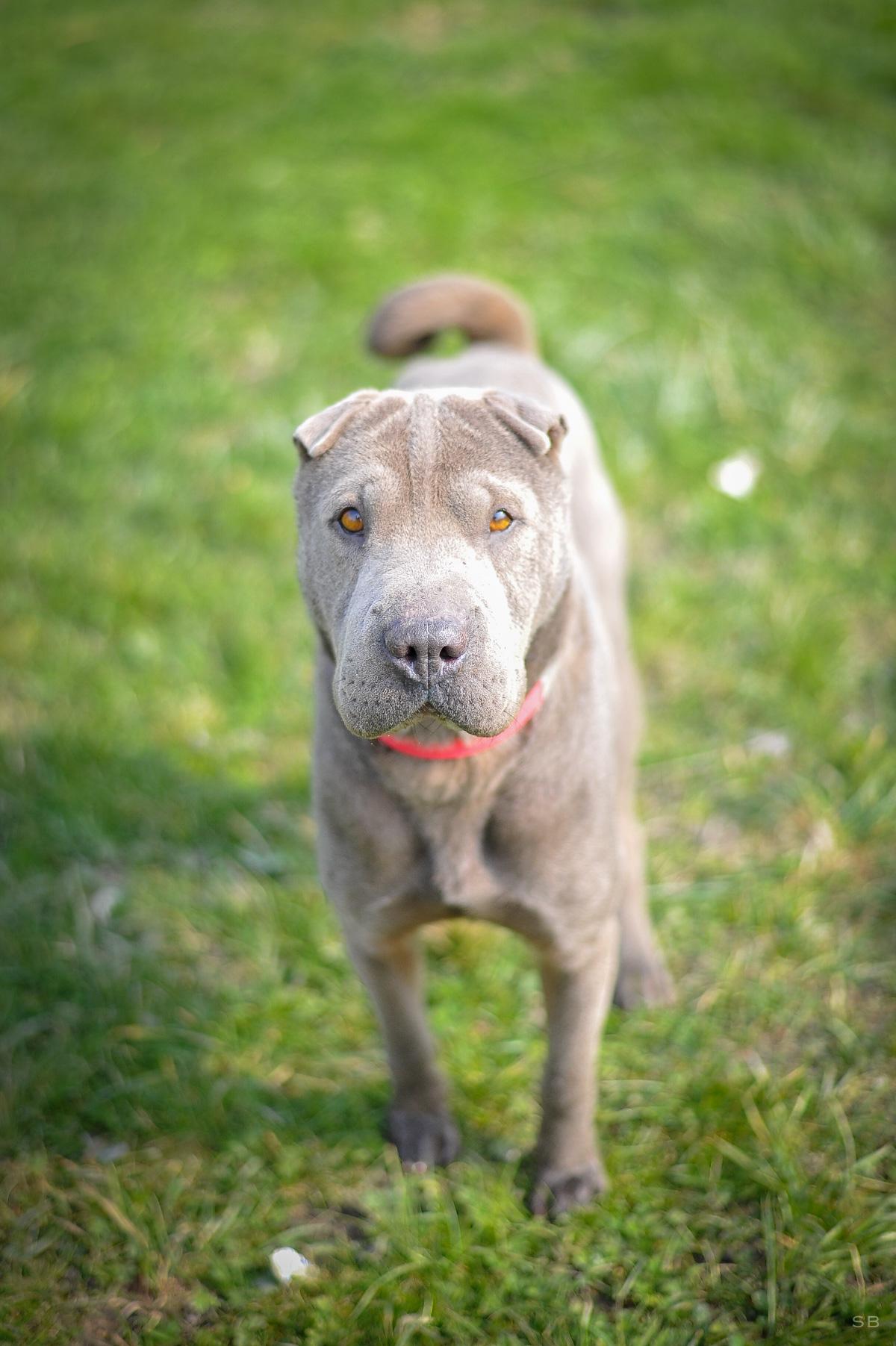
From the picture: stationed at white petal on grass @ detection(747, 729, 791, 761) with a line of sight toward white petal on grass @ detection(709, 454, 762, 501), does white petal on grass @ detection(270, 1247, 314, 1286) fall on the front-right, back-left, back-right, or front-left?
back-left

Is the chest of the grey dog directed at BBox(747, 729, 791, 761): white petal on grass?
no

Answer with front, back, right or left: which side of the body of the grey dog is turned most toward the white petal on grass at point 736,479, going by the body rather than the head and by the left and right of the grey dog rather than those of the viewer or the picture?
back

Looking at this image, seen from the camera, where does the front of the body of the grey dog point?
toward the camera
